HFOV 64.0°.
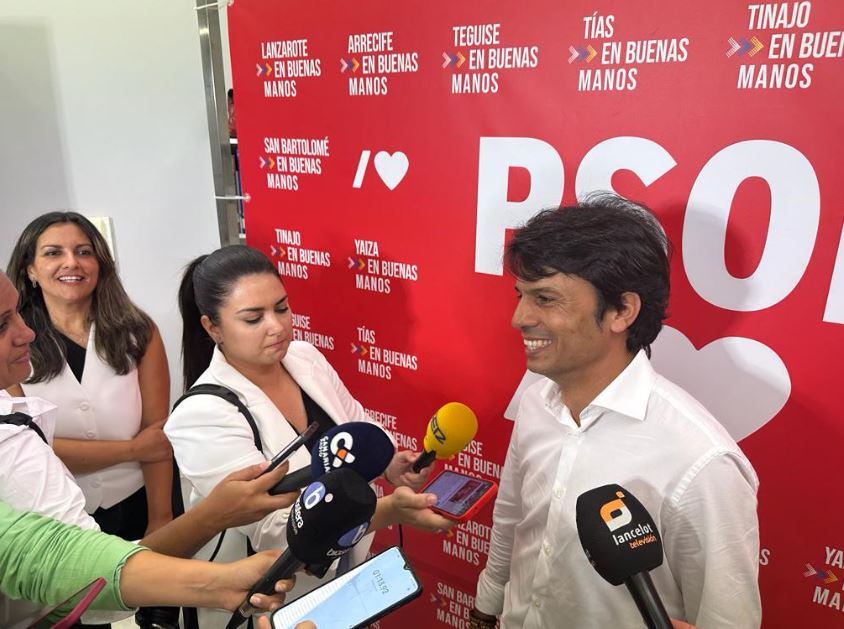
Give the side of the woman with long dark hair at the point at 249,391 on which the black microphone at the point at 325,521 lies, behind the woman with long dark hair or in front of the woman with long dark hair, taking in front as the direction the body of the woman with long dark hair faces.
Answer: in front

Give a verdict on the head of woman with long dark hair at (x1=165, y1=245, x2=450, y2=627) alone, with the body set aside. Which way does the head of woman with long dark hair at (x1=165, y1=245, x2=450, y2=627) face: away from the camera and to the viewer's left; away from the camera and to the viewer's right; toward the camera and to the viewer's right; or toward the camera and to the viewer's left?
toward the camera and to the viewer's right

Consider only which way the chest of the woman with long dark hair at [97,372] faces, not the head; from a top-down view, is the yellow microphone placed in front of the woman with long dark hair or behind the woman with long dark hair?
in front

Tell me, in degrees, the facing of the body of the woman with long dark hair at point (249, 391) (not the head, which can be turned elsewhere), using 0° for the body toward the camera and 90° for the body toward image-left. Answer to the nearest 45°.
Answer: approximately 315°

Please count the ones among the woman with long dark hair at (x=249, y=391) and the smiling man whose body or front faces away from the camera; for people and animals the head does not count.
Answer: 0

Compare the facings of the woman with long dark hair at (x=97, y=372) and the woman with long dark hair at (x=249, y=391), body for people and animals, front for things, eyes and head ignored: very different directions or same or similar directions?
same or similar directions

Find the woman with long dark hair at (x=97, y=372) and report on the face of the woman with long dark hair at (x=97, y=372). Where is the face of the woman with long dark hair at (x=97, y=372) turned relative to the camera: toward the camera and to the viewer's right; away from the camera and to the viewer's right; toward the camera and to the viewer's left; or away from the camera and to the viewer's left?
toward the camera and to the viewer's right

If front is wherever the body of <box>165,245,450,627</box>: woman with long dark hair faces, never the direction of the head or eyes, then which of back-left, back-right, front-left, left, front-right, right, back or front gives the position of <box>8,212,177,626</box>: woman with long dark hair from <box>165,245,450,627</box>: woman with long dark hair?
back

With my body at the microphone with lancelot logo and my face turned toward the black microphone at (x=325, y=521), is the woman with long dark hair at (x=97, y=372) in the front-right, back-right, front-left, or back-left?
front-right

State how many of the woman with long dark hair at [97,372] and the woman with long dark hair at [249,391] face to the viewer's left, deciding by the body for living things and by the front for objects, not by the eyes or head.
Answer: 0

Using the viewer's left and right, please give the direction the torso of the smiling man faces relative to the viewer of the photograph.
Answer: facing the viewer and to the left of the viewer

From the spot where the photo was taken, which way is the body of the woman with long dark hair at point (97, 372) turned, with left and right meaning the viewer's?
facing the viewer

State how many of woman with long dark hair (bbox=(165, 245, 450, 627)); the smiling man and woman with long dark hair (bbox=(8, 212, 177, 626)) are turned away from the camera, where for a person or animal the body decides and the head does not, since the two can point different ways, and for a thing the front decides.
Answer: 0

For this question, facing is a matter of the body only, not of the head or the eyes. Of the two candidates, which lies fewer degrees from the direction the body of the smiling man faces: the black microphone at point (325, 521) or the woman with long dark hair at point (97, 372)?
the black microphone
